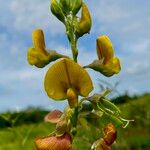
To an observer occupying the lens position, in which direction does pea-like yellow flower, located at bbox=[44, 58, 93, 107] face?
facing the viewer
